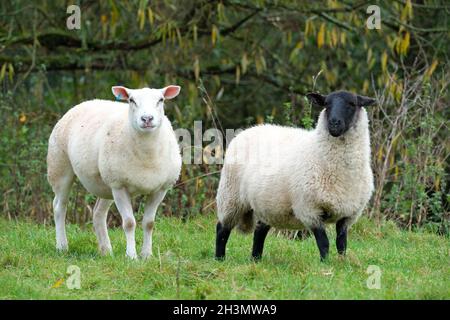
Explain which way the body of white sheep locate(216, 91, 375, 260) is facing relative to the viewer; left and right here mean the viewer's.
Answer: facing the viewer and to the right of the viewer

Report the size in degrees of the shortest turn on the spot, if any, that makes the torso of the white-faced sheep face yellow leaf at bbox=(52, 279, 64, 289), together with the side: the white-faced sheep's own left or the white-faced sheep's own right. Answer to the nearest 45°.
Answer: approximately 45° to the white-faced sheep's own right

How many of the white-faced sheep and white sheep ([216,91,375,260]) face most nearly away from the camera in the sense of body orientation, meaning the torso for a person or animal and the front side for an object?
0

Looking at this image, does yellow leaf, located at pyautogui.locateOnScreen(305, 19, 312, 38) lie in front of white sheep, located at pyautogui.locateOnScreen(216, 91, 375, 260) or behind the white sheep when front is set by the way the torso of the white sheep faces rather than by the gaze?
behind

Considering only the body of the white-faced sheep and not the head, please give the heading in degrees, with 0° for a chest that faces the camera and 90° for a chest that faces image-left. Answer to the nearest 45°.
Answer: approximately 315°

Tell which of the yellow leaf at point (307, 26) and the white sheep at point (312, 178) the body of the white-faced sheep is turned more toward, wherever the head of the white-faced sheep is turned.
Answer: the white sheep

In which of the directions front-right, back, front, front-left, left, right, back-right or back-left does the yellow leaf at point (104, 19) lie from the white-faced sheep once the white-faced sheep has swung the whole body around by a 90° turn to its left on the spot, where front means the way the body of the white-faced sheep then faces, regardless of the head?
front-left

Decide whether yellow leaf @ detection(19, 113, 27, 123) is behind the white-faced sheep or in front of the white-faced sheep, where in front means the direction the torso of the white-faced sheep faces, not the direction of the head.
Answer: behind

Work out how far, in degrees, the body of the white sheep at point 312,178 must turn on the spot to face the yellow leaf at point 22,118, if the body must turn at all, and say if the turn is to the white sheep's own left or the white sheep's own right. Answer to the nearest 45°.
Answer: approximately 180°
